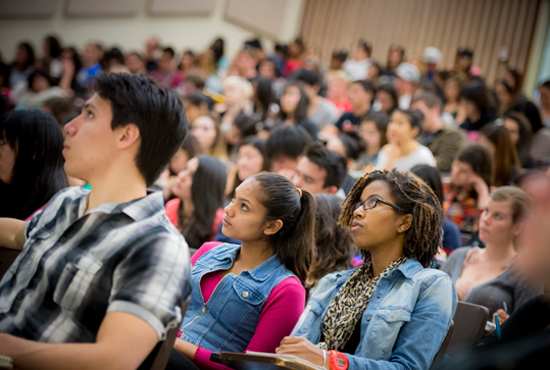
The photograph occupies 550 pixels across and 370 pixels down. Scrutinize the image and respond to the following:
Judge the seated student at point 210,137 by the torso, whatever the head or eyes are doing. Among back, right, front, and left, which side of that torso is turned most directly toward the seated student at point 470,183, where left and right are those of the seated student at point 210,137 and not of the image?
left

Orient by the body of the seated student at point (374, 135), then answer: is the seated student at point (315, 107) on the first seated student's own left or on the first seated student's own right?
on the first seated student's own right

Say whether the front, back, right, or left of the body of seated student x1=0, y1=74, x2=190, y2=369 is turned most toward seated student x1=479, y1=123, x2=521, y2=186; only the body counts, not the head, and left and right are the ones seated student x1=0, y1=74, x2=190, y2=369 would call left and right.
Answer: back

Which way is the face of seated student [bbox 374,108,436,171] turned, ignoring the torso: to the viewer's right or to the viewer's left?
to the viewer's left

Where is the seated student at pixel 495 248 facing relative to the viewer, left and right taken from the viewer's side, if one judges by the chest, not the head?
facing the viewer and to the left of the viewer

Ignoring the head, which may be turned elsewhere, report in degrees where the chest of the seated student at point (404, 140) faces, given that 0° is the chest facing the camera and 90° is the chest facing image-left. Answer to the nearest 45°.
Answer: approximately 45°

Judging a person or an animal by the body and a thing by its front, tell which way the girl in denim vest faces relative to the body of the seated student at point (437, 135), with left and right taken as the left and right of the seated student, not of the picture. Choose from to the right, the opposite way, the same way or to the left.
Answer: the same way

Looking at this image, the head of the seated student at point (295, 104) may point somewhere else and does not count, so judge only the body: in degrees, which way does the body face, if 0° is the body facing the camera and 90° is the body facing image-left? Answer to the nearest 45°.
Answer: approximately 45°

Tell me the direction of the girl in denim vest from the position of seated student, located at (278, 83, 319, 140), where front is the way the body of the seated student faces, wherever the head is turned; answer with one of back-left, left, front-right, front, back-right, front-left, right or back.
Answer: front-left

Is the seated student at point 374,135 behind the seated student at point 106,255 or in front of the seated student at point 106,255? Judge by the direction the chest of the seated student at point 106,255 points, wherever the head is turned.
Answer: behind

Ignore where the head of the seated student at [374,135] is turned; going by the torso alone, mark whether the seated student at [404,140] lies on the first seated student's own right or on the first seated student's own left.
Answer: on the first seated student's own left

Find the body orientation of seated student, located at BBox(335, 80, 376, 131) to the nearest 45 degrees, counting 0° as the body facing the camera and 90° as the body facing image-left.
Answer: approximately 45°
